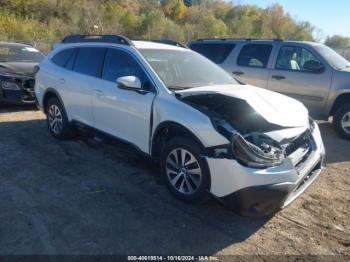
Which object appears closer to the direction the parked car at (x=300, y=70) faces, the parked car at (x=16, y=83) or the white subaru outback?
the white subaru outback

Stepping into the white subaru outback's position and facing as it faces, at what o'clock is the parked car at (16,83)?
The parked car is roughly at 6 o'clock from the white subaru outback.

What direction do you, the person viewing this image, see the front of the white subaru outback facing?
facing the viewer and to the right of the viewer

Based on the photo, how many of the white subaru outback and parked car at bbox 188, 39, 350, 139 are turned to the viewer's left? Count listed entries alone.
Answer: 0

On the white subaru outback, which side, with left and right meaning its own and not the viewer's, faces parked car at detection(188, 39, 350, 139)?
left

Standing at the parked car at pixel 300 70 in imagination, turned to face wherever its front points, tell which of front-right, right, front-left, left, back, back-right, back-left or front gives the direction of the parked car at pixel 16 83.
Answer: back-right

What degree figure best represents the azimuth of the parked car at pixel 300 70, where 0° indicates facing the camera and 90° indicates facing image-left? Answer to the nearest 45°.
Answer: approximately 315°

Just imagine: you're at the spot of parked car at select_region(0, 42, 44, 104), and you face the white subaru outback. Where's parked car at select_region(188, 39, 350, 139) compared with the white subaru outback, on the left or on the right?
left
